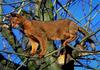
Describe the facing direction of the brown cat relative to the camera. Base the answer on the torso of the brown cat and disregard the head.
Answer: to the viewer's left
